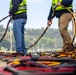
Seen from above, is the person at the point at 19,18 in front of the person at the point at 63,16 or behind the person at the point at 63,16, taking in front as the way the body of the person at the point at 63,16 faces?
in front

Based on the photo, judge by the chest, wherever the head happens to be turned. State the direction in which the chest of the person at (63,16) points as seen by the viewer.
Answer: to the viewer's left
